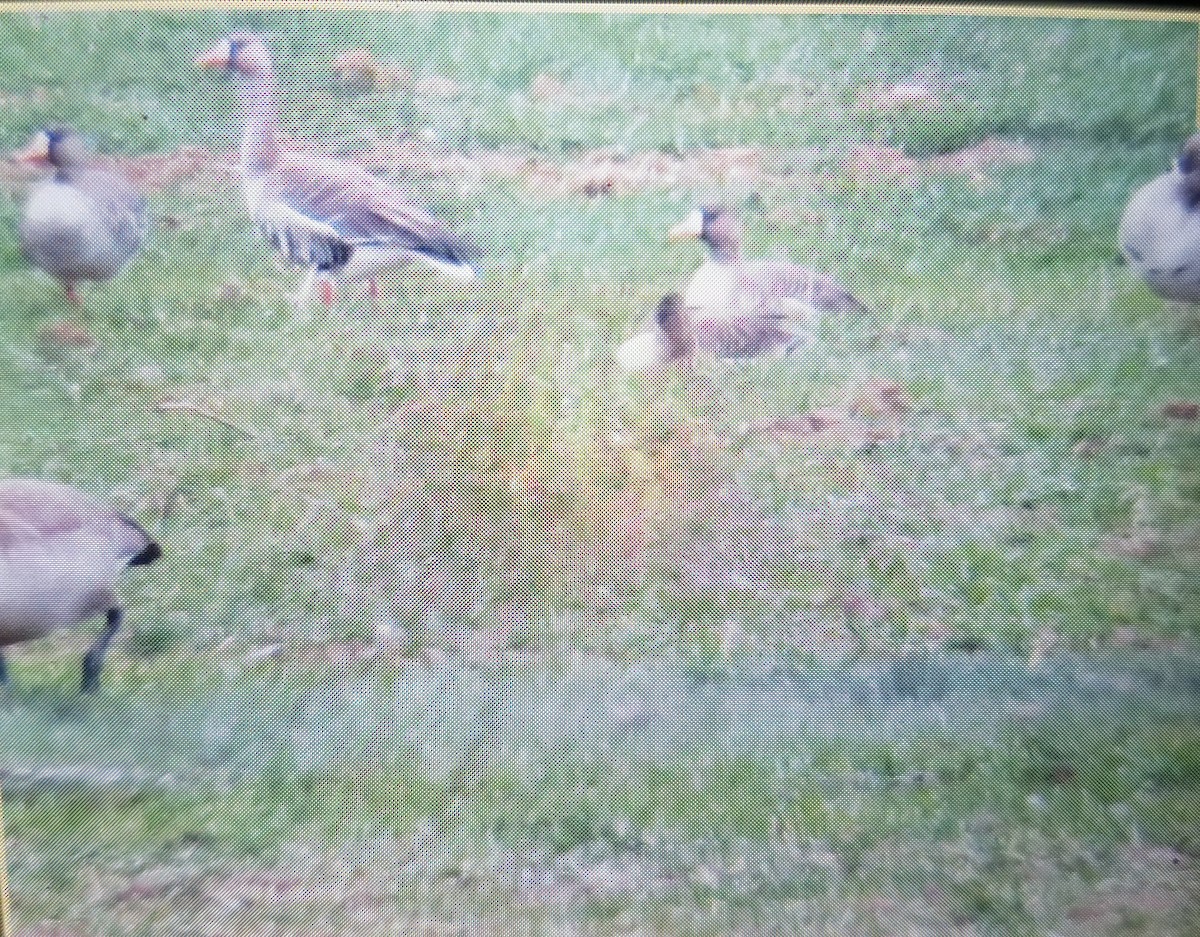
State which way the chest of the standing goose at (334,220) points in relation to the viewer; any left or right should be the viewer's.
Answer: facing to the left of the viewer

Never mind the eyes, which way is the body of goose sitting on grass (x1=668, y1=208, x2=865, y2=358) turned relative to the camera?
to the viewer's left

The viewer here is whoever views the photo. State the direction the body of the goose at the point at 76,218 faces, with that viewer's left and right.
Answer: facing the viewer and to the left of the viewer

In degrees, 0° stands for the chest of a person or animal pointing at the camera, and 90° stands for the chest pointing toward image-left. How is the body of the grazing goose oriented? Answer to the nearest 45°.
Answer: approximately 90°
